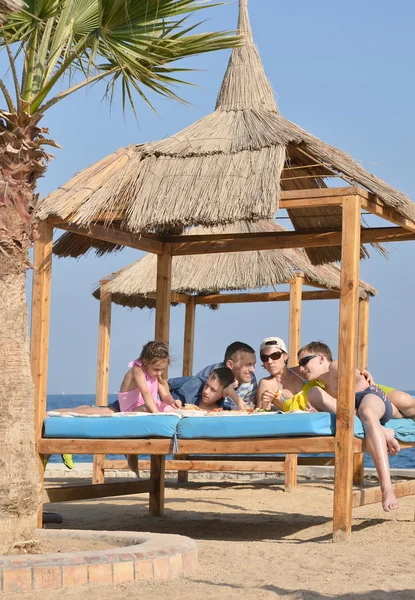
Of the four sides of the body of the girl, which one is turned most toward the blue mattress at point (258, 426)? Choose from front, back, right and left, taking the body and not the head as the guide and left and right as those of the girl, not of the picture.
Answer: front

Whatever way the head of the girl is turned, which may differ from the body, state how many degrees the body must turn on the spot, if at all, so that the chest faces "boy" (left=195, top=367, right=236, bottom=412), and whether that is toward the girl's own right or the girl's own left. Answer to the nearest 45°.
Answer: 0° — they already face them

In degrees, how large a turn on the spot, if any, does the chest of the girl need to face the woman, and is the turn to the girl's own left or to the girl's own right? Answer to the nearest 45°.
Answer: approximately 45° to the girl's own left

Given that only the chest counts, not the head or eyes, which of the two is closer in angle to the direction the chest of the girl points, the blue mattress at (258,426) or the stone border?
the blue mattress

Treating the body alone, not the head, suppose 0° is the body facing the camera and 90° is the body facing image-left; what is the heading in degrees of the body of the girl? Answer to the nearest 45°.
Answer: approximately 315°
